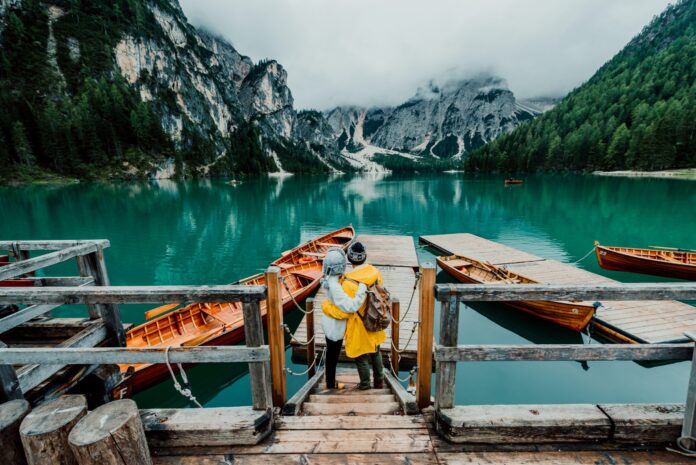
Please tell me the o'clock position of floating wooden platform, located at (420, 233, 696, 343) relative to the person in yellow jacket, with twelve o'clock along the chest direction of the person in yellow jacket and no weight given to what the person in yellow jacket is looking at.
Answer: The floating wooden platform is roughly at 2 o'clock from the person in yellow jacket.

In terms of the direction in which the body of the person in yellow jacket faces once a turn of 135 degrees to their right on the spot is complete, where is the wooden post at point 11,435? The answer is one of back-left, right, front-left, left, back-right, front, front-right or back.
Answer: right

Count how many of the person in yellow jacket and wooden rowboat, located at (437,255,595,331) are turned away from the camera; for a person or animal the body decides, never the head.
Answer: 1

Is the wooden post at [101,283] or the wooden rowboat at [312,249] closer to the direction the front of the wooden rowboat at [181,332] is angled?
the wooden rowboat

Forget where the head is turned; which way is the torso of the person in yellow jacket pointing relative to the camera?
away from the camera

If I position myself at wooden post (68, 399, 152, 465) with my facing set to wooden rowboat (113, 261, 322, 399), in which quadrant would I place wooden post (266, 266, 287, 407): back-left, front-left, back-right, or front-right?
front-right

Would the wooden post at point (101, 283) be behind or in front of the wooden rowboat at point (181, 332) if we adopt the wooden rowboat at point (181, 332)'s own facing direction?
behind

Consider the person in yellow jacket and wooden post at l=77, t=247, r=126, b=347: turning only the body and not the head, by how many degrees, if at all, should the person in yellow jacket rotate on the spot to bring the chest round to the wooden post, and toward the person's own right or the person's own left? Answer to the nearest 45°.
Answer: approximately 90° to the person's own left

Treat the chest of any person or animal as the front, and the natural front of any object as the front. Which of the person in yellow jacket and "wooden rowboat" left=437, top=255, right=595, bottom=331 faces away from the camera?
the person in yellow jacket

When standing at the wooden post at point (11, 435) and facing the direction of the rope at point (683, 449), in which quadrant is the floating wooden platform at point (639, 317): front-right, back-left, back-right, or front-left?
front-left

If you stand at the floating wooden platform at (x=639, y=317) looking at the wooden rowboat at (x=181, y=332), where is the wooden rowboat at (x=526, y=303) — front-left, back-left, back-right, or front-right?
front-right

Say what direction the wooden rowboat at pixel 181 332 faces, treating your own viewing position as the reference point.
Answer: facing away from the viewer and to the right of the viewer

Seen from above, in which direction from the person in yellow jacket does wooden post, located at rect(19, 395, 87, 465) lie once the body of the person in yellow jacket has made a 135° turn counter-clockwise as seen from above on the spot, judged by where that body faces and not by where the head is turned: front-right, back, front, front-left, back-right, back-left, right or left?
front
